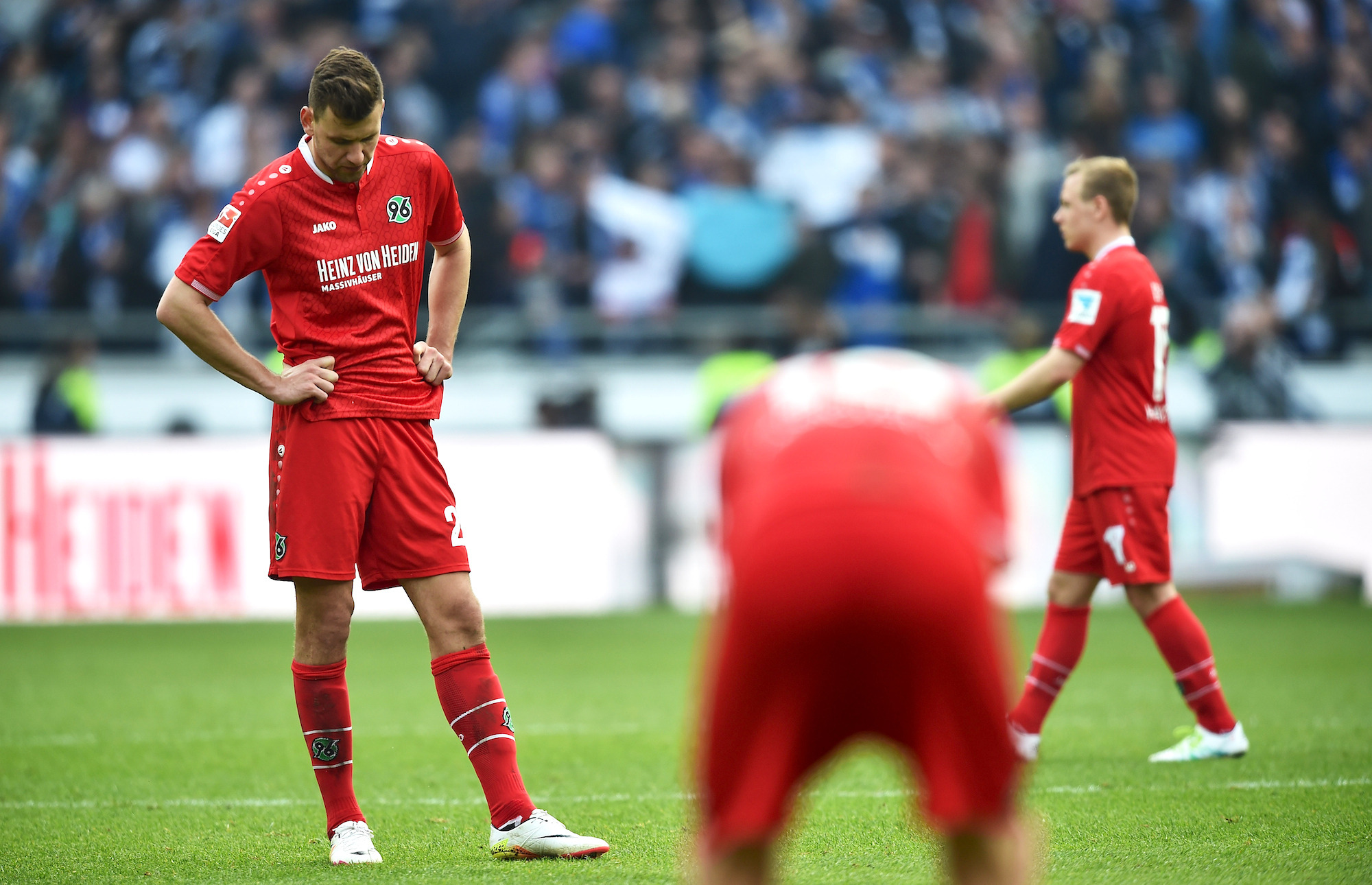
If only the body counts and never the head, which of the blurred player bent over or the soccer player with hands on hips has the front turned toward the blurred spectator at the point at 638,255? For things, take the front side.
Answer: the blurred player bent over

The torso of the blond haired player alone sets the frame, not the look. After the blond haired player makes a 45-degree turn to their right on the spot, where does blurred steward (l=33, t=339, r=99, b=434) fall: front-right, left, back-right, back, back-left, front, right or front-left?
front

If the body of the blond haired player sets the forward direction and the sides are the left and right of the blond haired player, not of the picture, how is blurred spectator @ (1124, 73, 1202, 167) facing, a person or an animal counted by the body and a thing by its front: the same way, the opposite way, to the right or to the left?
to the left

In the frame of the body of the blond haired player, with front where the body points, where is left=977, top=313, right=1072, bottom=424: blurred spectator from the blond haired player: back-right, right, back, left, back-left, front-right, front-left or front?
right

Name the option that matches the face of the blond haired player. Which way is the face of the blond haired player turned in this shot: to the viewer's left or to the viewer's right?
to the viewer's left

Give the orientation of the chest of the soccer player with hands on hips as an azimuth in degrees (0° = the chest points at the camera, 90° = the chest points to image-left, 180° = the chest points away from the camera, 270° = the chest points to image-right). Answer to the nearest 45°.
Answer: approximately 315°

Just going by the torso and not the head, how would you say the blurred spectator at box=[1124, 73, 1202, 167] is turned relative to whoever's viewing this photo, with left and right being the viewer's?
facing the viewer

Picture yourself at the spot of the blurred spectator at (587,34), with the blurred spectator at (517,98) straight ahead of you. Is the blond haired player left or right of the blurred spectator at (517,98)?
left

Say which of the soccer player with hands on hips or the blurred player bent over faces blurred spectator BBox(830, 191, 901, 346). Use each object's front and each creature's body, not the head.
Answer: the blurred player bent over

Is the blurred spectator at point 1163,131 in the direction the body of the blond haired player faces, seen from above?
no

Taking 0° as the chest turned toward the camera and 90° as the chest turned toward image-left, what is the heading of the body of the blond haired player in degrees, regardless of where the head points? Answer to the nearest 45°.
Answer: approximately 90°

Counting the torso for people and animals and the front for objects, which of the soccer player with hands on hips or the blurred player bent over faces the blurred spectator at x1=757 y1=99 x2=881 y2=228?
the blurred player bent over

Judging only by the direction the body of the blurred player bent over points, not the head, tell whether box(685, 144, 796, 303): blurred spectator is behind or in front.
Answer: in front

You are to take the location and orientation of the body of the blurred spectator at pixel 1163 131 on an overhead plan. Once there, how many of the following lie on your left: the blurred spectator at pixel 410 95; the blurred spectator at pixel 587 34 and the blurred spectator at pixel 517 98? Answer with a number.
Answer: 0

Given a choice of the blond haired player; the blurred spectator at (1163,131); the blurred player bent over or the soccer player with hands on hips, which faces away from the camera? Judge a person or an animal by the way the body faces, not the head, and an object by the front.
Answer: the blurred player bent over

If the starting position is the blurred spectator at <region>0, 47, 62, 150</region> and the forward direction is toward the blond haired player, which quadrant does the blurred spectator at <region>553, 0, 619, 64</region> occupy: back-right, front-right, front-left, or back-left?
front-left

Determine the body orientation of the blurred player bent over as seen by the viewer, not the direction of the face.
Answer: away from the camera

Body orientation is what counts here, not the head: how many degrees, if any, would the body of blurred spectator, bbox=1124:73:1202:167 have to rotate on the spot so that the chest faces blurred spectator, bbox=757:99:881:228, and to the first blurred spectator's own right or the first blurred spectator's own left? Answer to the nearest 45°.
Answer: approximately 90° to the first blurred spectator's own right

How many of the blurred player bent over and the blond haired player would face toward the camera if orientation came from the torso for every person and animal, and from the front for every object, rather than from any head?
0
